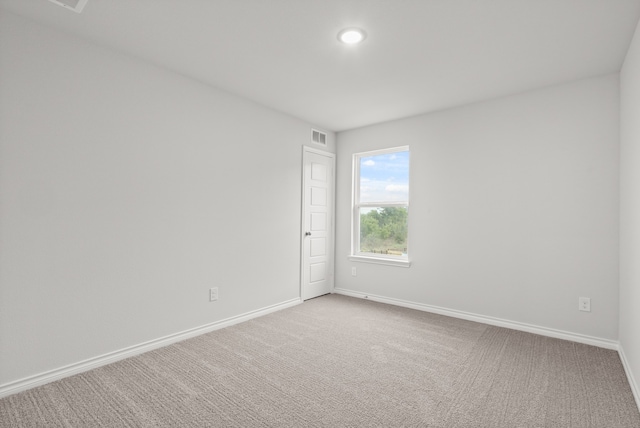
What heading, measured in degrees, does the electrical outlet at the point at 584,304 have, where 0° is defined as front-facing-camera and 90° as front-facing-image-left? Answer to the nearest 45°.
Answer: approximately 0°

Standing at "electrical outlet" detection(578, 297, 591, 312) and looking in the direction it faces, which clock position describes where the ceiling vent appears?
The ceiling vent is roughly at 1 o'clock from the electrical outlet.

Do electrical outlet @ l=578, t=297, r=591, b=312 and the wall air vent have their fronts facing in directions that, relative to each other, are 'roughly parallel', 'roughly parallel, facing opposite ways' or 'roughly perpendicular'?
roughly perpendicular

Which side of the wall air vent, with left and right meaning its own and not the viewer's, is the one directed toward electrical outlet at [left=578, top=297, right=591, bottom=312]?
front

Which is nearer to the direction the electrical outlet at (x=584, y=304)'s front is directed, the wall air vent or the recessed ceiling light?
the recessed ceiling light

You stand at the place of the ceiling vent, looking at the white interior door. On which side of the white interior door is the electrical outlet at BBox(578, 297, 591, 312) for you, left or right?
right

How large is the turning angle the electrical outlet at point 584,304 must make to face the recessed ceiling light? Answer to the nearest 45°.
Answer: approximately 45° to its right

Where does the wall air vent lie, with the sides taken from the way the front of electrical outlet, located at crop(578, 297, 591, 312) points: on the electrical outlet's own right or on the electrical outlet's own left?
on the electrical outlet's own right

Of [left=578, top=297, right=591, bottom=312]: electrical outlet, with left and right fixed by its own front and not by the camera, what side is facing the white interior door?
right

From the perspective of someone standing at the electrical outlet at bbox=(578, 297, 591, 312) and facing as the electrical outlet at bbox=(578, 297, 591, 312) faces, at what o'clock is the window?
The window is roughly at 3 o'clock from the electrical outlet.

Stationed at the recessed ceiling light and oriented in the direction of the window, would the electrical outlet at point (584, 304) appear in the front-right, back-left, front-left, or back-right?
front-right

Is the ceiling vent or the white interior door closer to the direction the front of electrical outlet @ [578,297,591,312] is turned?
the ceiling vent

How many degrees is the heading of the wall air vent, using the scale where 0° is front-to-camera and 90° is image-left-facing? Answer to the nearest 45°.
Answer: approximately 315°

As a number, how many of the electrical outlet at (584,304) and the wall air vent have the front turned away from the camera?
0
